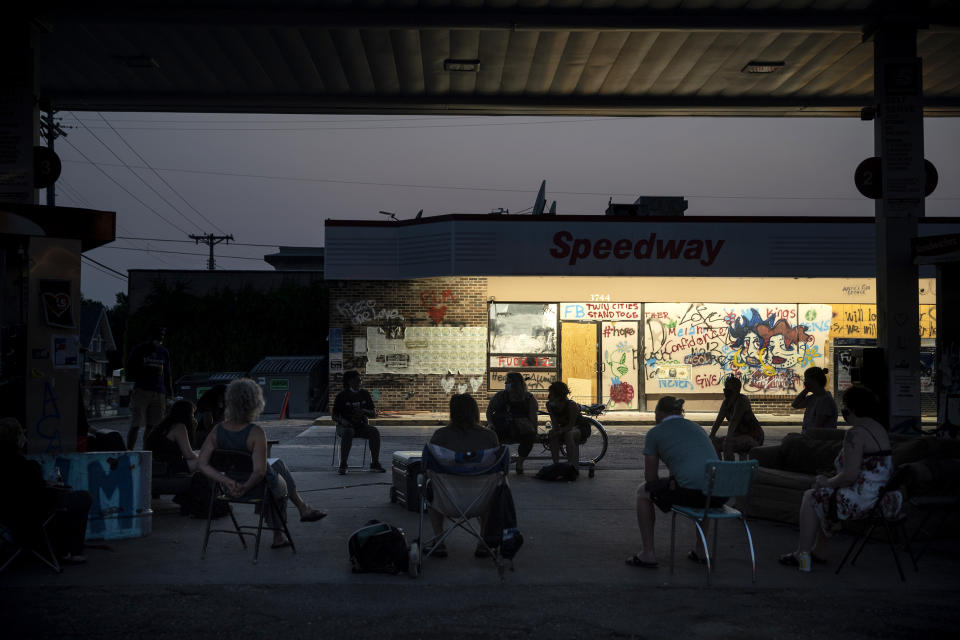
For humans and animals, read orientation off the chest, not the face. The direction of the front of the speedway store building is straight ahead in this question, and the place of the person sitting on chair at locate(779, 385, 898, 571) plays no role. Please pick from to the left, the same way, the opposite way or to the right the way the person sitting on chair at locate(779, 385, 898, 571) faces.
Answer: to the right

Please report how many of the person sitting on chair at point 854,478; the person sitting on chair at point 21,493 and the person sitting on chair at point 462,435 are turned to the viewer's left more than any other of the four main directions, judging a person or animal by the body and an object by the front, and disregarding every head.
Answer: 1

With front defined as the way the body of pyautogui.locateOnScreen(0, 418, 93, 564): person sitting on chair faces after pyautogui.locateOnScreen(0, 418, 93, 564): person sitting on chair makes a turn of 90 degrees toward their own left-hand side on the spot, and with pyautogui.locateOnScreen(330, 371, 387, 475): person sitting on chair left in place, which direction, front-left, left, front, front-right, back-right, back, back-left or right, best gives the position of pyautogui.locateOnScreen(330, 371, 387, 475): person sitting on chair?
front-right

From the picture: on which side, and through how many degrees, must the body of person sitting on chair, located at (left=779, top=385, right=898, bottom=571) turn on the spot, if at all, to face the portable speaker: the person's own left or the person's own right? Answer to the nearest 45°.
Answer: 0° — they already face it

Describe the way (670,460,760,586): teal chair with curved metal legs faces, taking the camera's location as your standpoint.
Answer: facing away from the viewer and to the left of the viewer

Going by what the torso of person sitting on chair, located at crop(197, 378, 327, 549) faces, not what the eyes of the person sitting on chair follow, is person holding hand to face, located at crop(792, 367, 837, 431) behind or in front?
in front

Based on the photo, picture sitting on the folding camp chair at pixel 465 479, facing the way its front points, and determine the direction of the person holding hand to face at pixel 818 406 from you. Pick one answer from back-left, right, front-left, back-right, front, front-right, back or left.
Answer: front-right

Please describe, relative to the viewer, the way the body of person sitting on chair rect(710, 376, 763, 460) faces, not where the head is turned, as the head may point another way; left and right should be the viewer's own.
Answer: facing the viewer and to the left of the viewer

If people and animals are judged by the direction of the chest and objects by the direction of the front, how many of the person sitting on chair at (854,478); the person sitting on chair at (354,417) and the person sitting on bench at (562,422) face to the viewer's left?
1

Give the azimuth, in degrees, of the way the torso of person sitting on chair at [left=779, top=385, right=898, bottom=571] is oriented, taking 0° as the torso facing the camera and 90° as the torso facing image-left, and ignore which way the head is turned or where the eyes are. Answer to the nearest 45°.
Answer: approximately 90°

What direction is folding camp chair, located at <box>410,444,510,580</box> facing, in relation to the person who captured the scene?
facing away from the viewer

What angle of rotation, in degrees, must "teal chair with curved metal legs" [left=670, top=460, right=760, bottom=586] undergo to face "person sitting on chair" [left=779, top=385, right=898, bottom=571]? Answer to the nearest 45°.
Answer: approximately 90° to its right

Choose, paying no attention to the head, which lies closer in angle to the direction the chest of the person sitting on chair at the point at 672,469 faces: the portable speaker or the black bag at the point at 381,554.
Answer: the portable speaker

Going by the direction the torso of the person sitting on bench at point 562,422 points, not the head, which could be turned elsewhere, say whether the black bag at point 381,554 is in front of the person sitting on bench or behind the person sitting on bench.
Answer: in front

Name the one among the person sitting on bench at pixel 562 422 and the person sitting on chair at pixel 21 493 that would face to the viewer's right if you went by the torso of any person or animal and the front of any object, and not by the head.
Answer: the person sitting on chair at pixel 21 493
